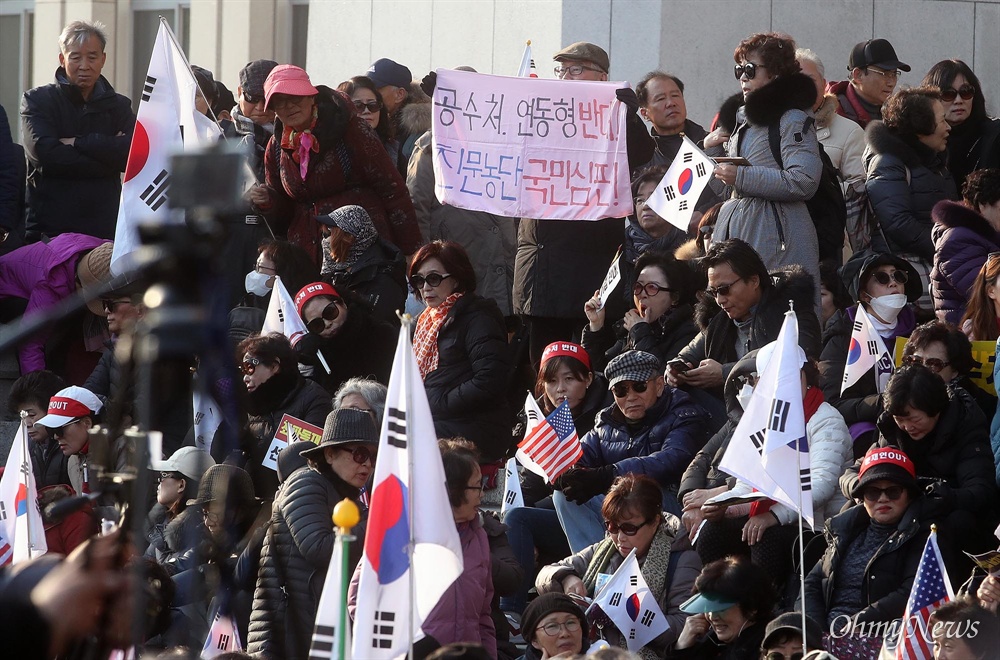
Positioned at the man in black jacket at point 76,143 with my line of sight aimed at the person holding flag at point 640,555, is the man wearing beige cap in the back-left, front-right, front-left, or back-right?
front-left

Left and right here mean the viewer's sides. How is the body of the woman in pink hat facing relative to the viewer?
facing the viewer and to the left of the viewer

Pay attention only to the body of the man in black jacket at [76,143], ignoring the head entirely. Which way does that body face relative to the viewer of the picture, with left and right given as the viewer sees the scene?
facing the viewer

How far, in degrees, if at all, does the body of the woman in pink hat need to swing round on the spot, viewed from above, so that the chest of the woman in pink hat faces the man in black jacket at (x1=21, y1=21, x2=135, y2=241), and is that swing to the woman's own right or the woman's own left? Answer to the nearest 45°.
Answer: approximately 90° to the woman's own right

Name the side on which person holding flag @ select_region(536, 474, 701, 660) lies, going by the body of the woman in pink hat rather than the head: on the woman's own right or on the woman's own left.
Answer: on the woman's own left

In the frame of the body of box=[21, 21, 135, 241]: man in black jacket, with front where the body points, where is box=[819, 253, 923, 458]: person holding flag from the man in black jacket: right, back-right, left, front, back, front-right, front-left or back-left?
front-left

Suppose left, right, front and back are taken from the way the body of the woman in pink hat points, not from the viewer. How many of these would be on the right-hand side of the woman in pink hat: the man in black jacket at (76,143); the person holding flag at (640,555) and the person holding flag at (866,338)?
1

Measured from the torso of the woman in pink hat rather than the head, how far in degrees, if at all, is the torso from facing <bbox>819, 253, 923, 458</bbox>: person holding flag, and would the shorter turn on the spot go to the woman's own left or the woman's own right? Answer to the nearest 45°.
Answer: approximately 90° to the woman's own left

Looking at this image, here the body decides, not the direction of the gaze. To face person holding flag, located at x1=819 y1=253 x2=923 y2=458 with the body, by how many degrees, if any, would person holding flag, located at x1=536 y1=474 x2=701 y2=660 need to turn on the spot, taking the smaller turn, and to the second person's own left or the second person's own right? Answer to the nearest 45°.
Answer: approximately 180°
